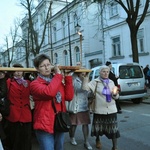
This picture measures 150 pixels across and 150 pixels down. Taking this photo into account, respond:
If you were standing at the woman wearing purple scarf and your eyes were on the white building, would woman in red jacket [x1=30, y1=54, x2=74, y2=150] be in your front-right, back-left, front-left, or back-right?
back-left

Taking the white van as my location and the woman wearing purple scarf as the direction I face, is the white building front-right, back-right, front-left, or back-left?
back-right

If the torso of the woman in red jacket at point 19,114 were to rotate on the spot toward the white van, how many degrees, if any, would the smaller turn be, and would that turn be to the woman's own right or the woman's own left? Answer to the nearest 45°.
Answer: approximately 135° to the woman's own left

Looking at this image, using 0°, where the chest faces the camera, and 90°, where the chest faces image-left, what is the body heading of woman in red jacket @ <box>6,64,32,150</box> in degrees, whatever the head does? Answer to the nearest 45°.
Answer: approximately 0°

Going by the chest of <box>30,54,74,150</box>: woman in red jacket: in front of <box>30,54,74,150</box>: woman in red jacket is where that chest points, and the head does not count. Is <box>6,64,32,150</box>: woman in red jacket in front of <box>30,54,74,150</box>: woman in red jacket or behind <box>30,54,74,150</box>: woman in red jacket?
behind

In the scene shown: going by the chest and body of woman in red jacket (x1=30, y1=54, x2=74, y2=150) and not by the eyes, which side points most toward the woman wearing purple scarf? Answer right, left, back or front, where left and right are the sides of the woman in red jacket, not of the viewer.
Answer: left
